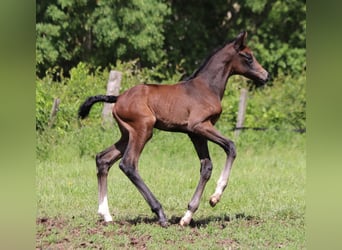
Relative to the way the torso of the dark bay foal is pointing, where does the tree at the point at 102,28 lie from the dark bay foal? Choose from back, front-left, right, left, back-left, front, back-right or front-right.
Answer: left

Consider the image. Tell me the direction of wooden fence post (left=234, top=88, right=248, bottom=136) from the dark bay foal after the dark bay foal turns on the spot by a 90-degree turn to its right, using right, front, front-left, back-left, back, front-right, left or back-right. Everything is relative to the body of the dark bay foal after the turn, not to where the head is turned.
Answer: back

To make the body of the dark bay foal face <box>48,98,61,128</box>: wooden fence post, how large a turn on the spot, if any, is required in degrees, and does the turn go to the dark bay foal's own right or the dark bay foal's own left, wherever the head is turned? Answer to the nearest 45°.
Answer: approximately 135° to the dark bay foal's own left

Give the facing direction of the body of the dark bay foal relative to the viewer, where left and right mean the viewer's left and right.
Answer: facing to the right of the viewer

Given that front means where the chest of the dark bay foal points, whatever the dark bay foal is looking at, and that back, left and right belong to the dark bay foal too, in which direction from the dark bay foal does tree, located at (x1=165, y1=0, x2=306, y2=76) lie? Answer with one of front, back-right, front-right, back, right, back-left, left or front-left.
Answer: left
